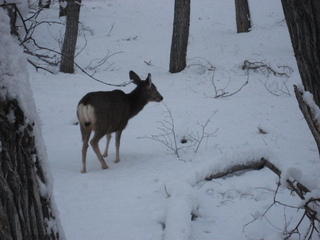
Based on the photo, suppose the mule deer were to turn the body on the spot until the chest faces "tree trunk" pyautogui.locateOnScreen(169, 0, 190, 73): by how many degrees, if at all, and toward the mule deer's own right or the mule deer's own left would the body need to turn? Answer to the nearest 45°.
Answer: approximately 45° to the mule deer's own left

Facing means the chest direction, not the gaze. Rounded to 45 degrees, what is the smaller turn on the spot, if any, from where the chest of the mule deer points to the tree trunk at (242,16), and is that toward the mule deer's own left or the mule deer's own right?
0° — it already faces it

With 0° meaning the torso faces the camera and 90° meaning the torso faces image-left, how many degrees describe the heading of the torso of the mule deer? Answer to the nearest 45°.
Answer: approximately 225°

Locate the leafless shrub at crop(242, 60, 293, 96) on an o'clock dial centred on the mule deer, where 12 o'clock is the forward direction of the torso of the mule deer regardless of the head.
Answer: The leafless shrub is roughly at 12 o'clock from the mule deer.

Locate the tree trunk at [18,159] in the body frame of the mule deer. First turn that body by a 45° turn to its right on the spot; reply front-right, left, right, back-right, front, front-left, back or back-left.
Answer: right
